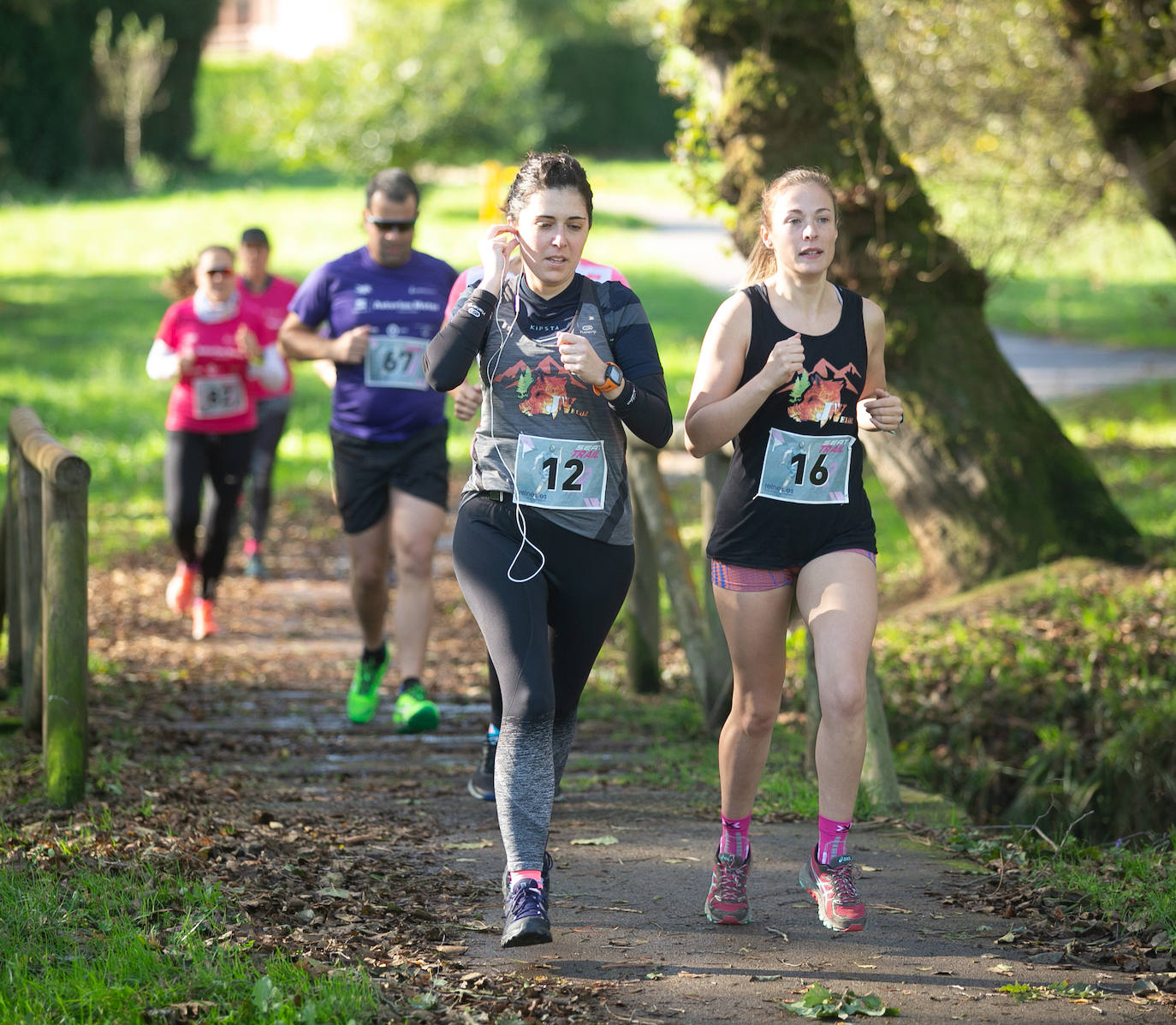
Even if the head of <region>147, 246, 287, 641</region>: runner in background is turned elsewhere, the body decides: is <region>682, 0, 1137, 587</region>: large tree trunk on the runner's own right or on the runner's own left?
on the runner's own left

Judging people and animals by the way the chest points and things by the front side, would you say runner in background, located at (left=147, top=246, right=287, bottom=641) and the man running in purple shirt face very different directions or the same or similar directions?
same or similar directions

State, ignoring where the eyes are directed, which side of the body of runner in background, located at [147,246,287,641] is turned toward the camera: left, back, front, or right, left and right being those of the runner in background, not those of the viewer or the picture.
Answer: front

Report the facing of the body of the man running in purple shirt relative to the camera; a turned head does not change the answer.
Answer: toward the camera

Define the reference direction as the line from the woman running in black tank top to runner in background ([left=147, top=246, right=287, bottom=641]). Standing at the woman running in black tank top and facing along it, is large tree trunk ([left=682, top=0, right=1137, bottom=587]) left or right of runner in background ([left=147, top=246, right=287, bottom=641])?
right

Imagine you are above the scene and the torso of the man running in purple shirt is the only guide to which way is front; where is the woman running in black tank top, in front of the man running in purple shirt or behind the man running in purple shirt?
in front

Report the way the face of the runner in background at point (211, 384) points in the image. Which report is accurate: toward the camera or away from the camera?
toward the camera

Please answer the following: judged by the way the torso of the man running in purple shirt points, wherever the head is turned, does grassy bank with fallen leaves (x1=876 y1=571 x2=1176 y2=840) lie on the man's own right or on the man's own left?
on the man's own left
